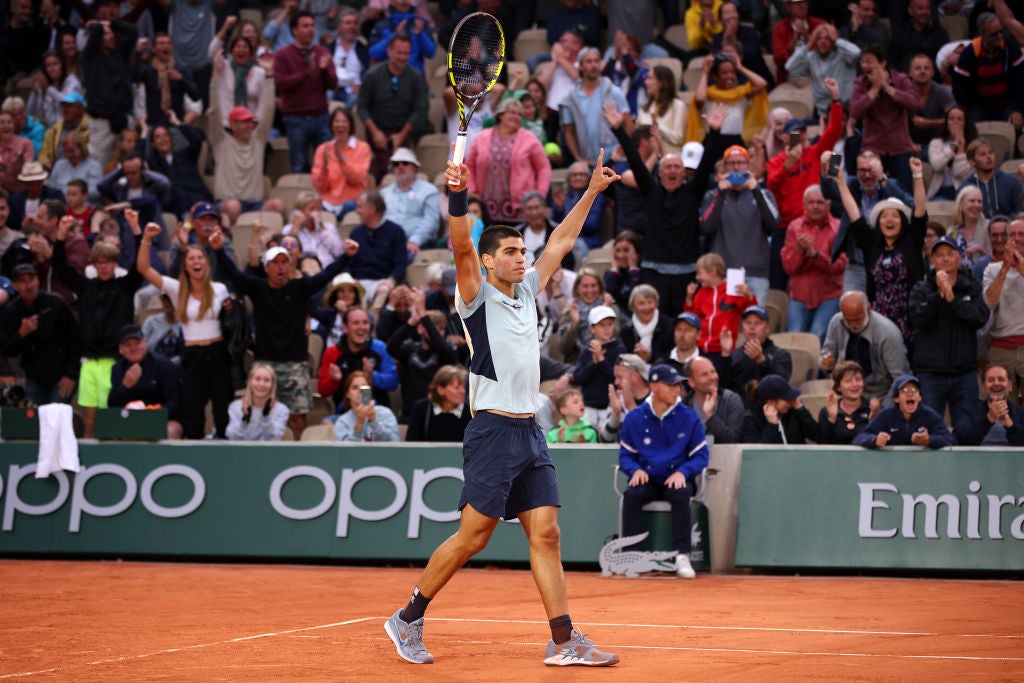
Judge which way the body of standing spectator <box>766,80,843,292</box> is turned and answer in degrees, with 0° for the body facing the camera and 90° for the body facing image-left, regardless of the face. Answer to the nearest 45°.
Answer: approximately 0°

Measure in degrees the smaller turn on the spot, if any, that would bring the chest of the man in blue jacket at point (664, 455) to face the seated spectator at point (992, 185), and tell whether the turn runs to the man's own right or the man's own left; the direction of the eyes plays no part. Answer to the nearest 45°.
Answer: approximately 135° to the man's own left

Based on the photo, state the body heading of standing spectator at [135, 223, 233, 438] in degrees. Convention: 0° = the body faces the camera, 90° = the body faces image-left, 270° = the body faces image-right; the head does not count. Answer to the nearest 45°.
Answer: approximately 0°

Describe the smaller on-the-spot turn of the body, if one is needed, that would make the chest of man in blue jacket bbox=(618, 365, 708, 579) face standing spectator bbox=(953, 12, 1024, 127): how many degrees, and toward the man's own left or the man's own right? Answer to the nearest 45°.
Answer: approximately 135° to the man's own left

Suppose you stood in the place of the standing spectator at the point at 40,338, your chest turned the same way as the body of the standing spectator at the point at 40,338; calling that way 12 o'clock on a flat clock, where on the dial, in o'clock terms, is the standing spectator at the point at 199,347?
the standing spectator at the point at 199,347 is roughly at 10 o'clock from the standing spectator at the point at 40,338.

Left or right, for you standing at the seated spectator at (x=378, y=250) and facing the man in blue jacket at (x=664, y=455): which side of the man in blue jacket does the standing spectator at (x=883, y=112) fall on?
left

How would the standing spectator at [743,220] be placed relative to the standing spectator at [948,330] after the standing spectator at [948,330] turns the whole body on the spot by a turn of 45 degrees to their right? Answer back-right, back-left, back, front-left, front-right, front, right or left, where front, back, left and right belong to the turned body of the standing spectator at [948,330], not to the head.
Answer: right

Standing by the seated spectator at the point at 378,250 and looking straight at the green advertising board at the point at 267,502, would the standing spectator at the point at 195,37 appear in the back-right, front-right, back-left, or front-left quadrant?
back-right

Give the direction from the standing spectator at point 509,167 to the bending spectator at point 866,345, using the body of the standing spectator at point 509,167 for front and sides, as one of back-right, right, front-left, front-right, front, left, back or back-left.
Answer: front-left

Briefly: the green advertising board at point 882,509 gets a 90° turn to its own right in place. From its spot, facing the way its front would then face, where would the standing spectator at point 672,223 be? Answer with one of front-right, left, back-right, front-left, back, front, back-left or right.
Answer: front-right
